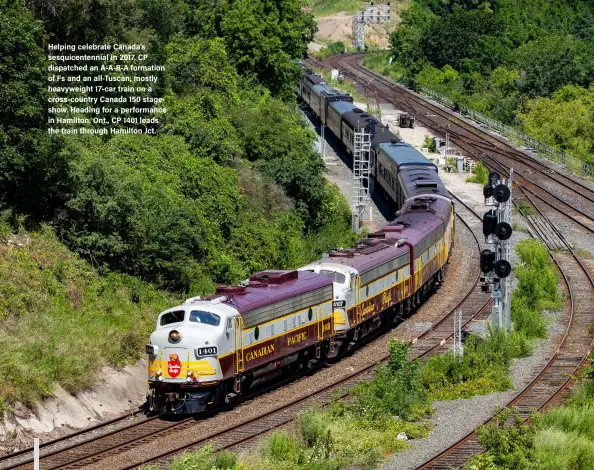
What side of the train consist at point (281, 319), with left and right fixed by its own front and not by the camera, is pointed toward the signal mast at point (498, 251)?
back

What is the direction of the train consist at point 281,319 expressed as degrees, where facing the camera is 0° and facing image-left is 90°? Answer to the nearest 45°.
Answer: approximately 45°

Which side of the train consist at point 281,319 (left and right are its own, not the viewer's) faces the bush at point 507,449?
left

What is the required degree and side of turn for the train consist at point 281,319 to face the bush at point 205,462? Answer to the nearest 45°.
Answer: approximately 45° to its left

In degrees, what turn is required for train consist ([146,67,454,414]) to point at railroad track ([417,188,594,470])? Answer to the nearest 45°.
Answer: approximately 135° to its left

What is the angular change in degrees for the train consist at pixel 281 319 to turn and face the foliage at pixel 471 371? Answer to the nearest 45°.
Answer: approximately 135° to its left
